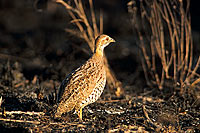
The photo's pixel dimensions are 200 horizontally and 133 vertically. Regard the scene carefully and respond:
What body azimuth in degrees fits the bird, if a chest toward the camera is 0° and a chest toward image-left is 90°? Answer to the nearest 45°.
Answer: approximately 270°
